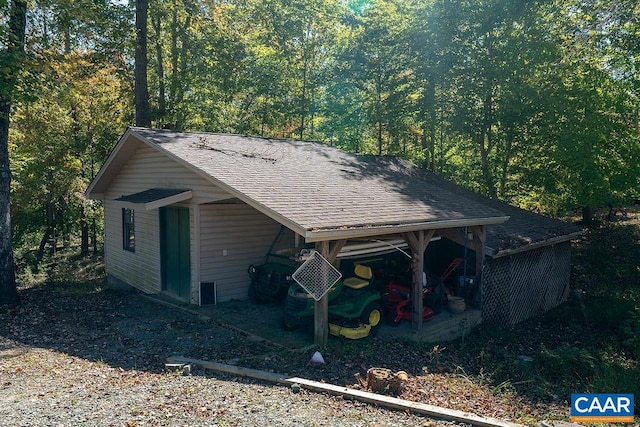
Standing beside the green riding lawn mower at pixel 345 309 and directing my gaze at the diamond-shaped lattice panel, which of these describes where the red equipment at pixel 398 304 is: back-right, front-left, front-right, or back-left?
back-left

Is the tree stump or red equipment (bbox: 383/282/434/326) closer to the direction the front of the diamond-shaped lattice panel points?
the tree stump

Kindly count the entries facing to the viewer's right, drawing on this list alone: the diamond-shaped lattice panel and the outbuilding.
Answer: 0

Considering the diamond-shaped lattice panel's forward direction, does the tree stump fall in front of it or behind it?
in front

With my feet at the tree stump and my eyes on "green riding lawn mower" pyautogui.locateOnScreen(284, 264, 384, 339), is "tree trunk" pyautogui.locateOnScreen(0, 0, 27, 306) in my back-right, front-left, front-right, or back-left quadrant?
front-left
